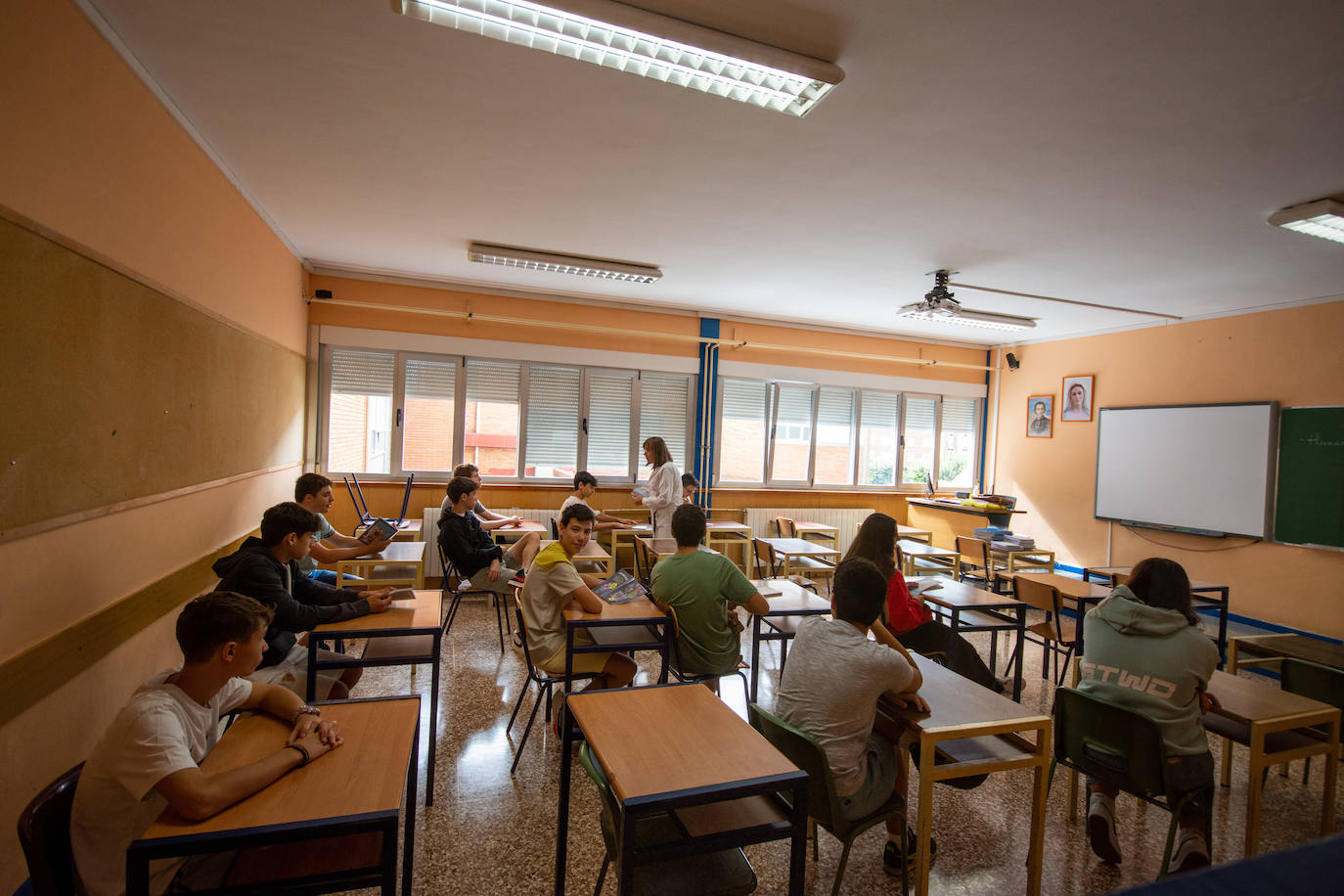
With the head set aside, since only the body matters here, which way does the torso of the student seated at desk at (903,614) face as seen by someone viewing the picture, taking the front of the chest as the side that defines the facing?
to the viewer's right

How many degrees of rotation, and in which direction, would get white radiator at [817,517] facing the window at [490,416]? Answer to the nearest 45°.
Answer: approximately 45° to its right

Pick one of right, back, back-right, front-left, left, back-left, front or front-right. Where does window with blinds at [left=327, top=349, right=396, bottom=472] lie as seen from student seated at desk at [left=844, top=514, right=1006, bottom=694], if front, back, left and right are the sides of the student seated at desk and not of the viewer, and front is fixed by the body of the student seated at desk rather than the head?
back

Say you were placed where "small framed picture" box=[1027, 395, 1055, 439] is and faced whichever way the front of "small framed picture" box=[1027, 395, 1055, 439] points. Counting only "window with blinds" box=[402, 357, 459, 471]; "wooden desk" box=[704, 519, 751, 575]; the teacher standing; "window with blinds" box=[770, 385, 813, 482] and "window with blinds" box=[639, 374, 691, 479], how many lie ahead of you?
5

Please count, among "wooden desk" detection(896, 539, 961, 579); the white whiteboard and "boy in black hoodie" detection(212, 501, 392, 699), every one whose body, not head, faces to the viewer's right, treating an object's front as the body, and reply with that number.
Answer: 1

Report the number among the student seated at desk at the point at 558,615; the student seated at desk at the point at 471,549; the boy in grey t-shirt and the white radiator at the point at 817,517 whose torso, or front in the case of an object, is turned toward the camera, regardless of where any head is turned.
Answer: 1

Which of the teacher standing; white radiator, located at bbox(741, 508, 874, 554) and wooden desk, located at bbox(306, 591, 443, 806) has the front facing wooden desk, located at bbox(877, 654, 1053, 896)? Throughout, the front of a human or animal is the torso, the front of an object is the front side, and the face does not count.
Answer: the white radiator

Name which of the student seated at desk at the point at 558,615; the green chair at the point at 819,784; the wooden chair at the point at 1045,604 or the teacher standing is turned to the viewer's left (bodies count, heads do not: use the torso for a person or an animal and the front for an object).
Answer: the teacher standing

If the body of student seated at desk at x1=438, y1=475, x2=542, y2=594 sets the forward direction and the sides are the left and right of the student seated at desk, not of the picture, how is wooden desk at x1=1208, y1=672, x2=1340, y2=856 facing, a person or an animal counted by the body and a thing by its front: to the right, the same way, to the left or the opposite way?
the opposite way

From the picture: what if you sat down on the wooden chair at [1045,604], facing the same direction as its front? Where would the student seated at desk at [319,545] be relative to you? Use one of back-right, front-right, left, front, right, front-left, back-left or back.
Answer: back

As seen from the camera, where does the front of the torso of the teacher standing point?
to the viewer's left

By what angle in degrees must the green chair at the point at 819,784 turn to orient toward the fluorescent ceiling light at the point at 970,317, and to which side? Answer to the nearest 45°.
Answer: approximately 45° to its left
